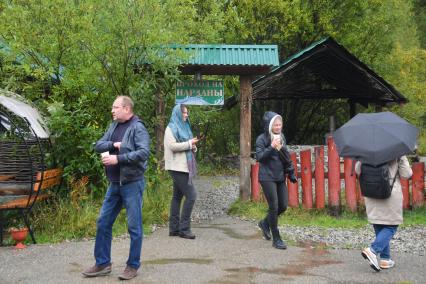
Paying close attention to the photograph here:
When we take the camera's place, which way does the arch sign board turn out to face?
facing the viewer

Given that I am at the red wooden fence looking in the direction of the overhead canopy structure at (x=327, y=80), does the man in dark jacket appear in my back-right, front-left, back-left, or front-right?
back-left

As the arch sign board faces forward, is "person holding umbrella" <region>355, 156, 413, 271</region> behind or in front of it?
in front

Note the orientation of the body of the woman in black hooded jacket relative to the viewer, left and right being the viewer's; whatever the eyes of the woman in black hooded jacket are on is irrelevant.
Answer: facing the viewer and to the right of the viewer

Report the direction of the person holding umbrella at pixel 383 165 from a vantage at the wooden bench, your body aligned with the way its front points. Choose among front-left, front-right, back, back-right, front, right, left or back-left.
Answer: left

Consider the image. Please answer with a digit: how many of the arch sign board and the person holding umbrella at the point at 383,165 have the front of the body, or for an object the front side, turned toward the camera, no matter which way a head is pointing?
1

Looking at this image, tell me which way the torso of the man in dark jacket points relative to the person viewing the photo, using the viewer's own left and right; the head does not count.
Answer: facing the viewer and to the left of the viewer

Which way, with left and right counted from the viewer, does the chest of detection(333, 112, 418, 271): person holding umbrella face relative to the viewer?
facing away from the viewer and to the right of the viewer
